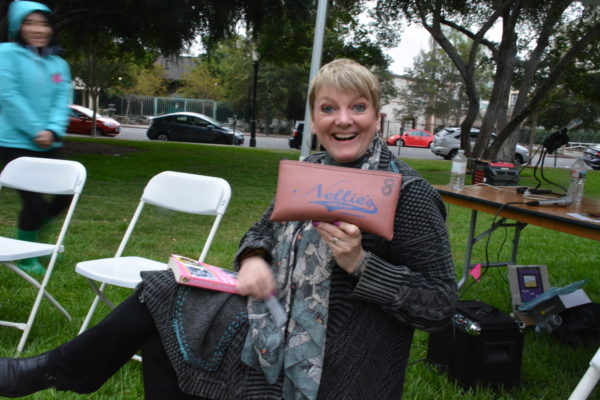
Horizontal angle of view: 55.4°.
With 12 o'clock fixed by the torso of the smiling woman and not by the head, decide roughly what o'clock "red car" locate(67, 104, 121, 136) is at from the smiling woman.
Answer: The red car is roughly at 4 o'clock from the smiling woman.

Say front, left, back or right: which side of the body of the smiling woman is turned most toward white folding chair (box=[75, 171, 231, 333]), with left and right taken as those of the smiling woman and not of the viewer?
right

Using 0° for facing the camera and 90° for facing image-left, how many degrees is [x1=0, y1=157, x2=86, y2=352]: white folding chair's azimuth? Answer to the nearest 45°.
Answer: approximately 45°

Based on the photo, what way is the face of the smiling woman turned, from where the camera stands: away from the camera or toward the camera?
toward the camera

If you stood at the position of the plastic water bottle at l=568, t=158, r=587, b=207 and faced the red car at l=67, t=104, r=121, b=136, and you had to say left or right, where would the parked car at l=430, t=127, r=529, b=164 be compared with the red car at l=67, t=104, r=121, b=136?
right

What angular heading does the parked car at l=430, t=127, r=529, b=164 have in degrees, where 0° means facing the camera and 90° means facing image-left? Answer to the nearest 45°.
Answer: approximately 270°

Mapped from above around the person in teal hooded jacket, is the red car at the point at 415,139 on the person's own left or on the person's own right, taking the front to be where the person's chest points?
on the person's own left

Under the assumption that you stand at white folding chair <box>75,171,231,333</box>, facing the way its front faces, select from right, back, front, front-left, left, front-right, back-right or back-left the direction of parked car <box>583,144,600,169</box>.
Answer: back

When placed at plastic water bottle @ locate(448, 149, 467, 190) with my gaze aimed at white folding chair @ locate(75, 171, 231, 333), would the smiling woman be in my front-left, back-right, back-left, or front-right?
front-left
